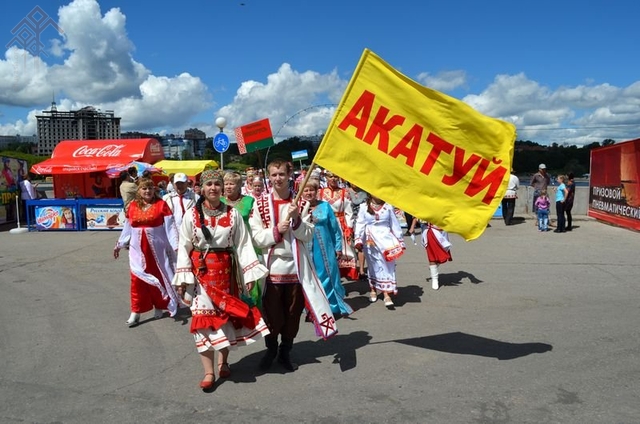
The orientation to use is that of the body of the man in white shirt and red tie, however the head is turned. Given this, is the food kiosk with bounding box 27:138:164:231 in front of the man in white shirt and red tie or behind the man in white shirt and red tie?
behind

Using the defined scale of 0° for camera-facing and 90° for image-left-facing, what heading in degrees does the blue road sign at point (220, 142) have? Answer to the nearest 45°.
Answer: approximately 0°

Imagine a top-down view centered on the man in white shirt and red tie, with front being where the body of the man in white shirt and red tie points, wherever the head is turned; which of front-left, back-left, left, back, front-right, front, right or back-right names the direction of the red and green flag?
back-left

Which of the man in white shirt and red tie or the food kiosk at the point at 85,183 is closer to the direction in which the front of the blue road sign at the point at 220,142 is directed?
the man in white shirt and red tie

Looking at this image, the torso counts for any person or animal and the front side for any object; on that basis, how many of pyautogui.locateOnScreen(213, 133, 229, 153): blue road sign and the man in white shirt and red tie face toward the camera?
2

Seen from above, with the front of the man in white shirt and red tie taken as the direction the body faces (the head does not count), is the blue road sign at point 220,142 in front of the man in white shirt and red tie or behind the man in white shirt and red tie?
behind
